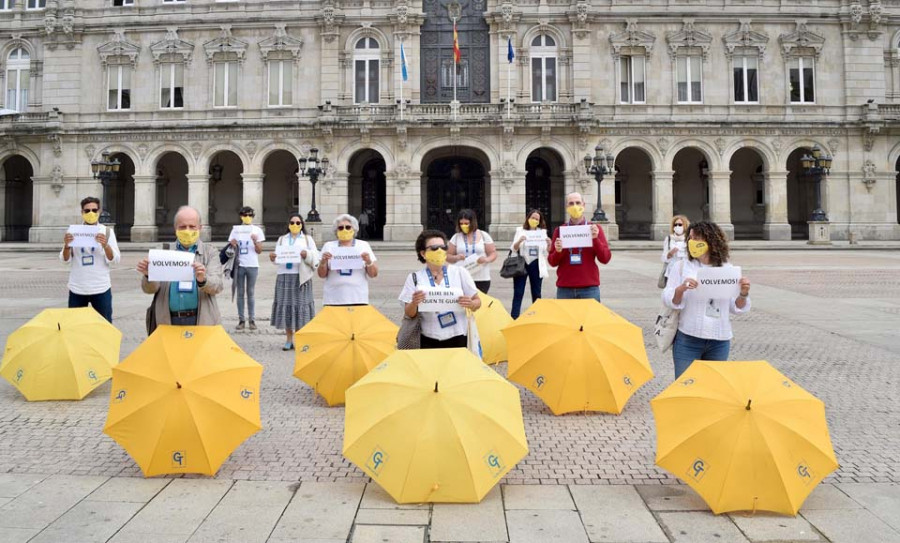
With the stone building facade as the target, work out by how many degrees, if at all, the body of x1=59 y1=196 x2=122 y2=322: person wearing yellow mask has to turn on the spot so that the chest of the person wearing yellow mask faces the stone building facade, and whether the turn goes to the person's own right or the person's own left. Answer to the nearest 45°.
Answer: approximately 135° to the person's own left

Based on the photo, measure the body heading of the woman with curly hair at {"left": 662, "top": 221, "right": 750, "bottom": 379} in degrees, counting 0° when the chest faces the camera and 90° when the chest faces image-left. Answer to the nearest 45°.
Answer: approximately 0°

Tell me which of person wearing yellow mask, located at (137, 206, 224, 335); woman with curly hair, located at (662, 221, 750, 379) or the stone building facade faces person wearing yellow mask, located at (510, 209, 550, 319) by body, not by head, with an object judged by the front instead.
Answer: the stone building facade

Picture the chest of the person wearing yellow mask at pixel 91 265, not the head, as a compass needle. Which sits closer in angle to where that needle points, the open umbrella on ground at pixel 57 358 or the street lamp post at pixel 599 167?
the open umbrella on ground

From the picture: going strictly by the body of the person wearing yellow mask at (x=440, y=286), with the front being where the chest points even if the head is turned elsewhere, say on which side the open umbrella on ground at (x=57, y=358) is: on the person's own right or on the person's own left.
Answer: on the person's own right

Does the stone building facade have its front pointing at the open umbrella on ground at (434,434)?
yes

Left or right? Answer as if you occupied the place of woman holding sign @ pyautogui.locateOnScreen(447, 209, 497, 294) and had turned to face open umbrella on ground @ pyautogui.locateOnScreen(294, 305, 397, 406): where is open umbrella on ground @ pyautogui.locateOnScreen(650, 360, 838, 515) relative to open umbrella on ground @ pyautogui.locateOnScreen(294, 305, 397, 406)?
left

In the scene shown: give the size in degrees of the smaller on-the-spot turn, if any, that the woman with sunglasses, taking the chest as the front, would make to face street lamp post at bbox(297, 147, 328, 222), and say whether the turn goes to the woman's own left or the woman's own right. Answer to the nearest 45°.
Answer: approximately 180°

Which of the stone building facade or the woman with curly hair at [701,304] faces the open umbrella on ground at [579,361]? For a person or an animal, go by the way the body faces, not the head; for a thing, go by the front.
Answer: the stone building facade

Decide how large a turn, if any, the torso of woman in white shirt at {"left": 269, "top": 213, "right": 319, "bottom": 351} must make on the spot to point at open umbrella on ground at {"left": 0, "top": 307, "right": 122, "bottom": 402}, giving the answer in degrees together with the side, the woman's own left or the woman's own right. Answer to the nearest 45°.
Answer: approximately 45° to the woman's own right
